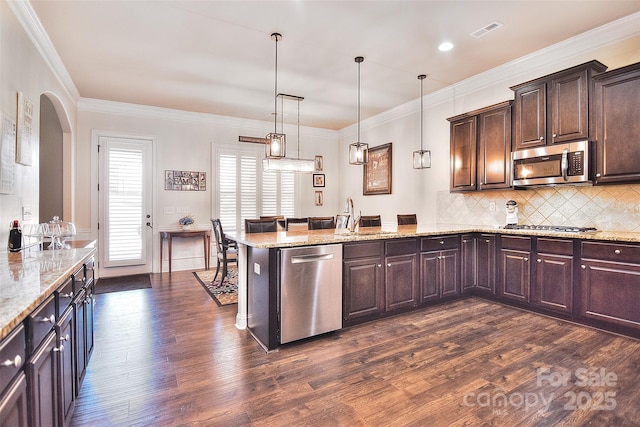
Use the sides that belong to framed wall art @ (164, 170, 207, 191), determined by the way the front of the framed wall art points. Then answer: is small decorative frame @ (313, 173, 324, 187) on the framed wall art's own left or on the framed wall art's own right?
on the framed wall art's own left

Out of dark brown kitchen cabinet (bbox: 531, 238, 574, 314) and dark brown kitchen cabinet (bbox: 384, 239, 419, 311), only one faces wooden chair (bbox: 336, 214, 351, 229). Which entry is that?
dark brown kitchen cabinet (bbox: 531, 238, 574, 314)

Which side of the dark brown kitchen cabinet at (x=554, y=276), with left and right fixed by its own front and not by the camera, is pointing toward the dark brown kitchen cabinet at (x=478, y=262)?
right

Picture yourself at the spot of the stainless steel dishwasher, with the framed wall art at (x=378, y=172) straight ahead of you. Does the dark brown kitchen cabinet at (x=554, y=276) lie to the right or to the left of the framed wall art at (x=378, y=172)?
right

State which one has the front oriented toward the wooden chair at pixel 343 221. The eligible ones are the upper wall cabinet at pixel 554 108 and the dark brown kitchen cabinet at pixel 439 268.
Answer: the upper wall cabinet

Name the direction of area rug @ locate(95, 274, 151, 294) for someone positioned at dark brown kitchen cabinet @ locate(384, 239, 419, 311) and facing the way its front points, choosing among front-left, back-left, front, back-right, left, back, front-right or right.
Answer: back-right

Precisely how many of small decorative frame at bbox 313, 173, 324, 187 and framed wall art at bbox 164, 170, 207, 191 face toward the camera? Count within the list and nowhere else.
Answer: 2

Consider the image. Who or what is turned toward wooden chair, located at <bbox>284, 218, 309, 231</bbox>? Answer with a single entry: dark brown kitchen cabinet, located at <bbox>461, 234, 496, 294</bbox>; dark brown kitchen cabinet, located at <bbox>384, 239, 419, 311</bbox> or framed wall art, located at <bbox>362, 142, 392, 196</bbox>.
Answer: the framed wall art

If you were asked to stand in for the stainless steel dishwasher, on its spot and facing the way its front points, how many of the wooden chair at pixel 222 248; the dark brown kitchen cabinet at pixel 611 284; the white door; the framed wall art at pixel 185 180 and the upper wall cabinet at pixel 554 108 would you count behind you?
3

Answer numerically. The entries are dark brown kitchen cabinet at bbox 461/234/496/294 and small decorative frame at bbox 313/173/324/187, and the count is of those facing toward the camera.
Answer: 2

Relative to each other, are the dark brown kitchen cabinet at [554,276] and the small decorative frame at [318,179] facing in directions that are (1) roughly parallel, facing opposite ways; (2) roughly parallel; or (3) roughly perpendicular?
roughly perpendicular
